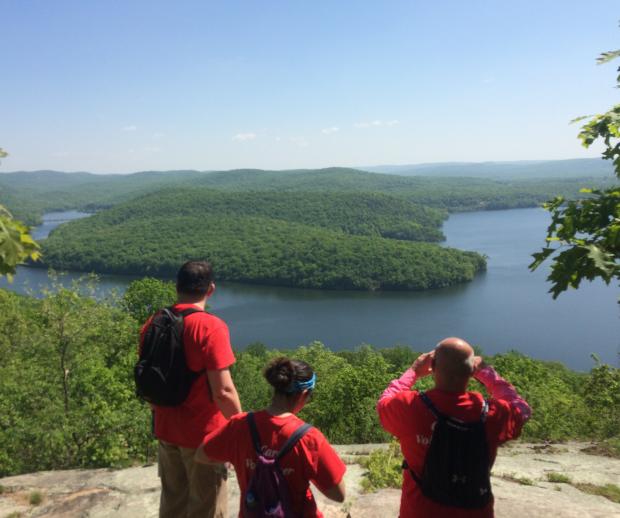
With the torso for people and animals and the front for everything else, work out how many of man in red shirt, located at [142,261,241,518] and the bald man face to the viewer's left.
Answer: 0

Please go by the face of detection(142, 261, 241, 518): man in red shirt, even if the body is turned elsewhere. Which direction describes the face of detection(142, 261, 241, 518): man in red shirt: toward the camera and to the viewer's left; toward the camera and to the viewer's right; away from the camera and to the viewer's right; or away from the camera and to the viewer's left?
away from the camera and to the viewer's right

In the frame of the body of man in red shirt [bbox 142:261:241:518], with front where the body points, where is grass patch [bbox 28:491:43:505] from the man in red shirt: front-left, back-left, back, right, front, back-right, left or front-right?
left

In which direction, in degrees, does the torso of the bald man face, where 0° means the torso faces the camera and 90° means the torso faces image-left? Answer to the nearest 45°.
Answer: approximately 180°

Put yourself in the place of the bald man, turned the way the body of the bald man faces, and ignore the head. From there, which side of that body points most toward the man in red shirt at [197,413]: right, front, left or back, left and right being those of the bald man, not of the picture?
left

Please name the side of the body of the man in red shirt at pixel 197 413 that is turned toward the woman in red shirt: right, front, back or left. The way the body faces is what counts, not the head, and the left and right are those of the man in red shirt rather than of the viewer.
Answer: right

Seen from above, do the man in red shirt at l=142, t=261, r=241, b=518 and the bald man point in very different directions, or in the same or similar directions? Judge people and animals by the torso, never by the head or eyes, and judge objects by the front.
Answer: same or similar directions

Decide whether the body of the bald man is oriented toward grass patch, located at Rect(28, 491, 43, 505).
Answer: no

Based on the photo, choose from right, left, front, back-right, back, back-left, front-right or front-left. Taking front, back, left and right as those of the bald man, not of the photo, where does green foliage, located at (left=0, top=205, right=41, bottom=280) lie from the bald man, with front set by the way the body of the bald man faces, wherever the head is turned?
left

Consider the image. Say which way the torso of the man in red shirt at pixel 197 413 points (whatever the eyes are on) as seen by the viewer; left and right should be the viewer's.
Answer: facing away from the viewer and to the right of the viewer

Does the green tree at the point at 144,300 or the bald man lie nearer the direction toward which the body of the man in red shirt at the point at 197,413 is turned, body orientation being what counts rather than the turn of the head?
the green tree

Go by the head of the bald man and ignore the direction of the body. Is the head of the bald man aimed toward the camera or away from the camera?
away from the camera

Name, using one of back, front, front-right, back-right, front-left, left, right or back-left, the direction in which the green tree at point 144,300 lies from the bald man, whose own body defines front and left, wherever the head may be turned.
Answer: front-left

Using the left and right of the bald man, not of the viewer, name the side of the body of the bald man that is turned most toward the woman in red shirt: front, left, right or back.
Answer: left
